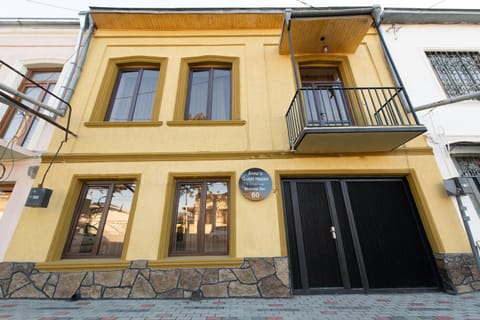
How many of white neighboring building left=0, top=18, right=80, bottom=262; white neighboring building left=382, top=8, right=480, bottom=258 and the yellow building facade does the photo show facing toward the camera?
3

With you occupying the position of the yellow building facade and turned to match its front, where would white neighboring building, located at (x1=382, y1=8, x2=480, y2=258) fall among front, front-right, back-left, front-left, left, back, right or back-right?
left

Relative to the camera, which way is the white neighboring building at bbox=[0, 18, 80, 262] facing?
toward the camera

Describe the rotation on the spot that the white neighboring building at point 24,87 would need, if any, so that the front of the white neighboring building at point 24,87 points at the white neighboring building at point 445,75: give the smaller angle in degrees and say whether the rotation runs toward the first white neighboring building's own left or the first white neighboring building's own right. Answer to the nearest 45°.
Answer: approximately 45° to the first white neighboring building's own left

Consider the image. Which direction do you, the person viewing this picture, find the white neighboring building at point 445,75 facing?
facing the viewer

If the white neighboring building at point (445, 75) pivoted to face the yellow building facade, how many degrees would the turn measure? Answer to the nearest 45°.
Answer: approximately 45° to its right

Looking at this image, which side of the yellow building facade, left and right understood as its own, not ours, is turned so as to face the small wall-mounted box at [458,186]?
left

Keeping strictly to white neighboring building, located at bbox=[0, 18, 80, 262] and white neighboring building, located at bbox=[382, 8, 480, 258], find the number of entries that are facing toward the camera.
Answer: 2

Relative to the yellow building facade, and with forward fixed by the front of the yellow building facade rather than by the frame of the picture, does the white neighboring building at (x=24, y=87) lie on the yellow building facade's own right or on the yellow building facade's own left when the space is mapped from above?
on the yellow building facade's own right
